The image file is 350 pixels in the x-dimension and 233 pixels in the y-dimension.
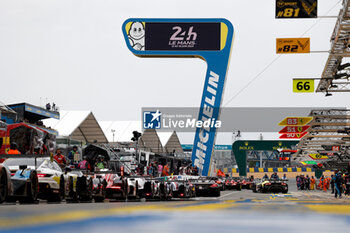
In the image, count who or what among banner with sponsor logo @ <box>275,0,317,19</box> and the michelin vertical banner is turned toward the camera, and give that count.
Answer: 2

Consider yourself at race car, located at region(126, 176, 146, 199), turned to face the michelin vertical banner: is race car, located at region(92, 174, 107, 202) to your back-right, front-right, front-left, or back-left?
back-left

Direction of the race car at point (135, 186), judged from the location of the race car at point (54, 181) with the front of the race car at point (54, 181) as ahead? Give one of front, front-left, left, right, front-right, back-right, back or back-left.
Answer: front

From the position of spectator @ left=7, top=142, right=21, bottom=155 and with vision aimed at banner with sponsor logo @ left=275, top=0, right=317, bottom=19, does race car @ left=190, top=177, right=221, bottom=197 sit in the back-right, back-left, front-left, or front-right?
front-left

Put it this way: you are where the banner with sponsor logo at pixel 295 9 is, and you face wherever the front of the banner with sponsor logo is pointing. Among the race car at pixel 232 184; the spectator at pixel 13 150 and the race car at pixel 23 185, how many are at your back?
1

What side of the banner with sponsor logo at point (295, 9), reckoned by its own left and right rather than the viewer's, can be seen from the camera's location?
front

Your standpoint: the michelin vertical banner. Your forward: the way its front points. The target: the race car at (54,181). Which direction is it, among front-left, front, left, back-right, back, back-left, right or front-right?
front

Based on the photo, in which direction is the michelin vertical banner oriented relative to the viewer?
toward the camera

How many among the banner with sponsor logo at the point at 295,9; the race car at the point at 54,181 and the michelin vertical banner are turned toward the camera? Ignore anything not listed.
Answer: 2

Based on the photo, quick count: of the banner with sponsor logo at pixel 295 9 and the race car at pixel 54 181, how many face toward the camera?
1

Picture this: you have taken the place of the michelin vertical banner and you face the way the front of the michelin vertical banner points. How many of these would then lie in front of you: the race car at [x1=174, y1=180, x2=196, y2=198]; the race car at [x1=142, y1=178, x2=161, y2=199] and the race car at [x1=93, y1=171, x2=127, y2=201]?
3
